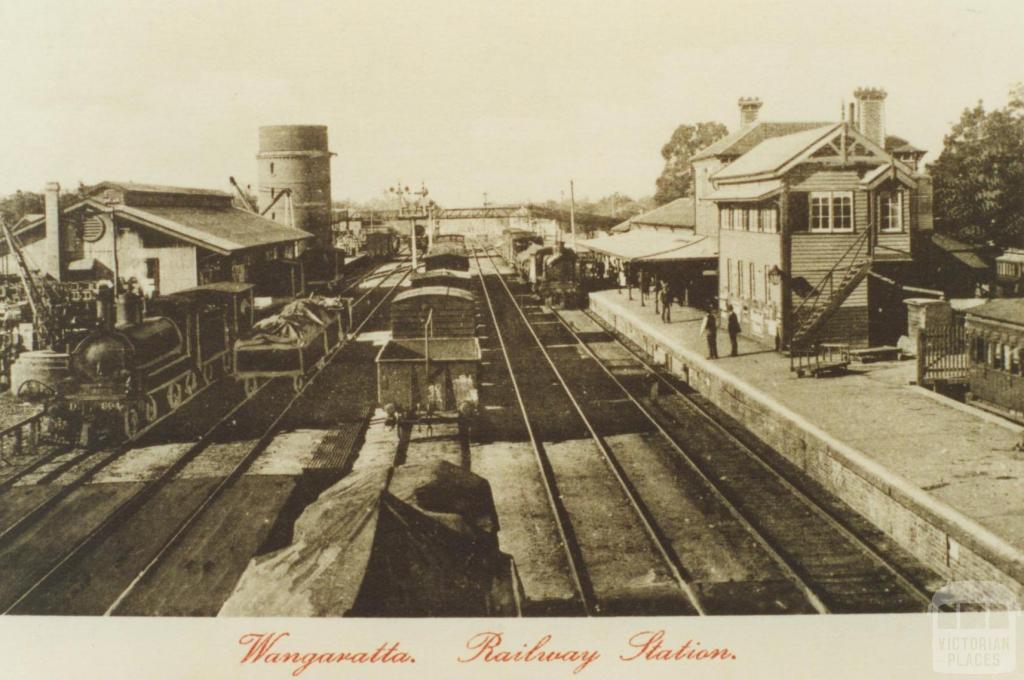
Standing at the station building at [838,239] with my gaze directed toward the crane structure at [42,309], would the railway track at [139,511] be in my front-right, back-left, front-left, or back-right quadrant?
front-left

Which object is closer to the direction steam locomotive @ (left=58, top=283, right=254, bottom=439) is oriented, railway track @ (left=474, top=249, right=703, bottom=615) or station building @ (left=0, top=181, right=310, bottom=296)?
the railway track

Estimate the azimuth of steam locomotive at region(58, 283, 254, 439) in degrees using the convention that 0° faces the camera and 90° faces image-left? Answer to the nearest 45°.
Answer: approximately 45°

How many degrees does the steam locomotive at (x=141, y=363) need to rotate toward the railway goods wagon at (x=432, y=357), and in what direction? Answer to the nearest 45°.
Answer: approximately 135° to its left

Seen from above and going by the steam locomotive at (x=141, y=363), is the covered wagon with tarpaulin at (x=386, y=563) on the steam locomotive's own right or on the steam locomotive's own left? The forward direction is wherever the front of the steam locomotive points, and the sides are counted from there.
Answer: on the steam locomotive's own left

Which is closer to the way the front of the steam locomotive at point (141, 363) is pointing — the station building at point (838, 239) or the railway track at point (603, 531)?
the railway track

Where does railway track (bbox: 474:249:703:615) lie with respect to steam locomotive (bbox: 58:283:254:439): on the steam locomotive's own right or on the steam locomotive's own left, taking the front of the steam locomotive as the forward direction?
on the steam locomotive's own left
